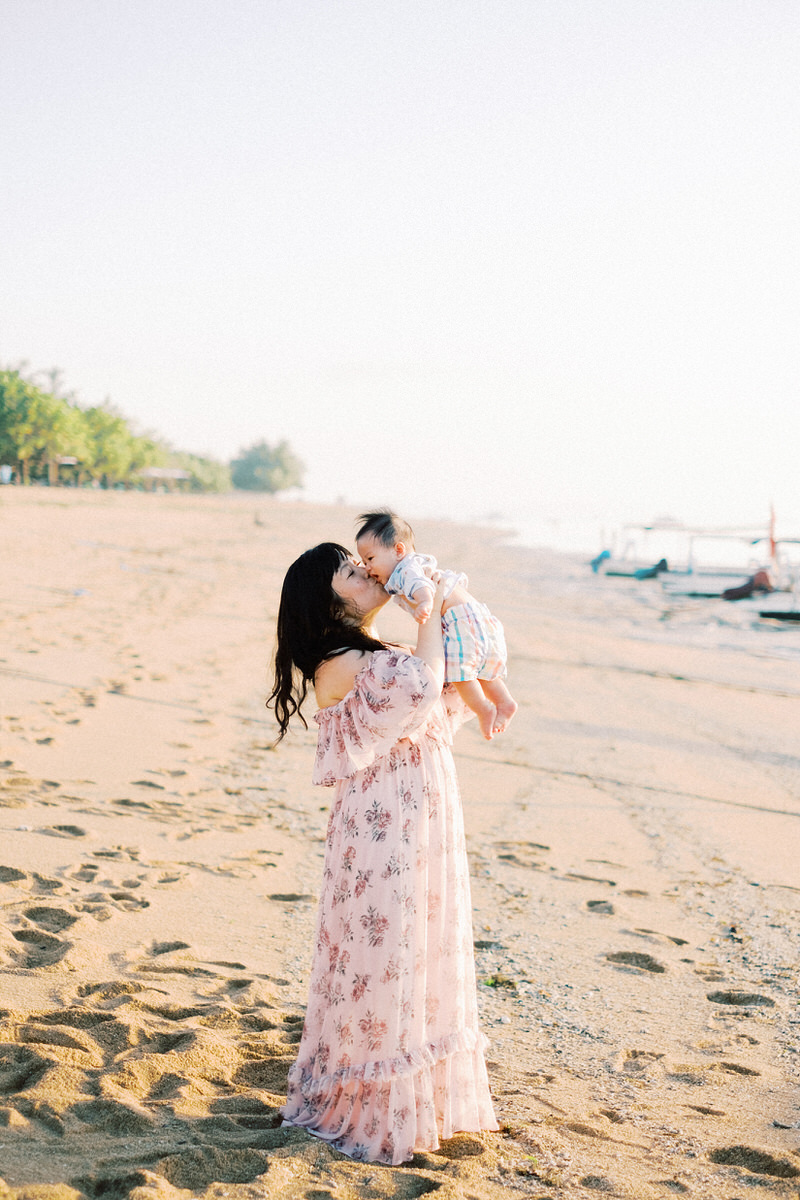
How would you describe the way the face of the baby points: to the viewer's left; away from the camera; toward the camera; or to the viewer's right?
to the viewer's left

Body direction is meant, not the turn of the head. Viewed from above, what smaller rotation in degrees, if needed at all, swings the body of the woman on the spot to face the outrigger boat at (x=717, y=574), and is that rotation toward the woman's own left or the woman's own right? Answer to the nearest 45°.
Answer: approximately 90° to the woman's own left

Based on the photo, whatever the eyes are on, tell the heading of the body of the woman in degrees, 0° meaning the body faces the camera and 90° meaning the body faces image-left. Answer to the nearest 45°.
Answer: approximately 270°

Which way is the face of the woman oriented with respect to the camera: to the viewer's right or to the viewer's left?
to the viewer's right
